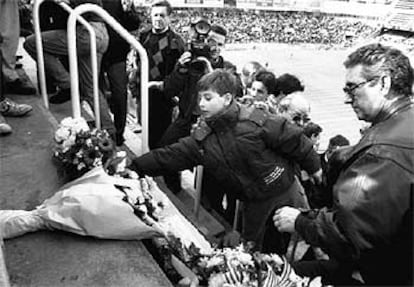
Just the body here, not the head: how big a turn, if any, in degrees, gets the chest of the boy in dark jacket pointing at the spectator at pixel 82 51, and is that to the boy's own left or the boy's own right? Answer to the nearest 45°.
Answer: approximately 90° to the boy's own right

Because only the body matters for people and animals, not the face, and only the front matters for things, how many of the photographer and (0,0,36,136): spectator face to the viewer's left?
0

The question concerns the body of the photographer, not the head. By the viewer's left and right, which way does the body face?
facing the viewer

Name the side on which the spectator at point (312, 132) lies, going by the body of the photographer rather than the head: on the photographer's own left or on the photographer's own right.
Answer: on the photographer's own left

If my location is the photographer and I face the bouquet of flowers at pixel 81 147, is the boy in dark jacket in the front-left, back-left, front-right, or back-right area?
front-left

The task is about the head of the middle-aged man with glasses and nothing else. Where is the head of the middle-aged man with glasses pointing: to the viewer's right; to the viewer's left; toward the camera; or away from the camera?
to the viewer's left

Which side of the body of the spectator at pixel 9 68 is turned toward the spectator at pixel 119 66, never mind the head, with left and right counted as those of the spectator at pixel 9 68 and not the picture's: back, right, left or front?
front

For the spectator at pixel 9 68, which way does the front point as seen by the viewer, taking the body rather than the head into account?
to the viewer's right

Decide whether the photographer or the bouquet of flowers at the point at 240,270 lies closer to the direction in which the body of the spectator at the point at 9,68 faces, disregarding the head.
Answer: the photographer

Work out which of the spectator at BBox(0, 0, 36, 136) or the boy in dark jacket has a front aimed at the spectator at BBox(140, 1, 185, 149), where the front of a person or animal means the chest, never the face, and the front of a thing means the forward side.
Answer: the spectator at BBox(0, 0, 36, 136)

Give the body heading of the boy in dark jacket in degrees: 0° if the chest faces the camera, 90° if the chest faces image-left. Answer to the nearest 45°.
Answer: approximately 45°

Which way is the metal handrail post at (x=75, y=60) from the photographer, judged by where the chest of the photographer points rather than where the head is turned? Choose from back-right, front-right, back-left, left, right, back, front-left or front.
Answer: front-right

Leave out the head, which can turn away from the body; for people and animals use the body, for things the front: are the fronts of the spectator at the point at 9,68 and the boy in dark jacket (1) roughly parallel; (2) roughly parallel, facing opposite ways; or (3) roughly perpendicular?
roughly parallel, facing opposite ways

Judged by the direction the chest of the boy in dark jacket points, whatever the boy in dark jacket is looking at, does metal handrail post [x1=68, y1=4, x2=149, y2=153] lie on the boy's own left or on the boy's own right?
on the boy's own right

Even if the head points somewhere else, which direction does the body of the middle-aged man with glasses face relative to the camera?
to the viewer's left

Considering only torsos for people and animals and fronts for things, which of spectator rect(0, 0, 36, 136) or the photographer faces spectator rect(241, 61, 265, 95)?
spectator rect(0, 0, 36, 136)
